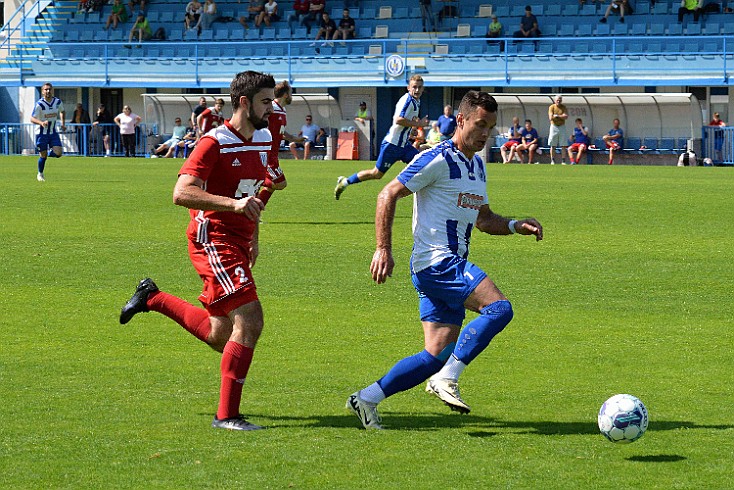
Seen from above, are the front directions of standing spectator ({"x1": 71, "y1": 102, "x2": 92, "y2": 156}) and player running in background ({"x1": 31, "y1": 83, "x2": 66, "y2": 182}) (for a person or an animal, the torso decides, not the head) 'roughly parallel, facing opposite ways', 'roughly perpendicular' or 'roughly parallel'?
roughly parallel

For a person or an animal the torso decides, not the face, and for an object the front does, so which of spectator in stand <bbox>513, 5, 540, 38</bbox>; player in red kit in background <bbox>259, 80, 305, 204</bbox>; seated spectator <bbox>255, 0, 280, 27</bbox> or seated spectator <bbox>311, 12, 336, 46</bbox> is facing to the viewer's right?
the player in red kit in background

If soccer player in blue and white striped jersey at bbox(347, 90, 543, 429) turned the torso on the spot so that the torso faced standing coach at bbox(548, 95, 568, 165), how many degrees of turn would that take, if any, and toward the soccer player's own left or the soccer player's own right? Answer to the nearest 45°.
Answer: approximately 135° to the soccer player's own left

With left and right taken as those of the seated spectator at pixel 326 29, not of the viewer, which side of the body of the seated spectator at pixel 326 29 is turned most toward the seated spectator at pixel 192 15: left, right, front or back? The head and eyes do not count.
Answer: right

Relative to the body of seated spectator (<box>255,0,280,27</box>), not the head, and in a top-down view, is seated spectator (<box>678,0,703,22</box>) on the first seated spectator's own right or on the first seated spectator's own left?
on the first seated spectator's own left

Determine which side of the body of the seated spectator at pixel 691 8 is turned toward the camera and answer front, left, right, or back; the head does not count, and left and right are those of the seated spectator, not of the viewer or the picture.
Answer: front

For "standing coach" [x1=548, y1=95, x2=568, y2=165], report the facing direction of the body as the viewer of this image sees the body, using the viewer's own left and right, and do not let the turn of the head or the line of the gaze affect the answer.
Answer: facing the viewer

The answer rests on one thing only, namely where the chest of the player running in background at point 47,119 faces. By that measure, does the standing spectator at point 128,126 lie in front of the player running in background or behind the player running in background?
behind

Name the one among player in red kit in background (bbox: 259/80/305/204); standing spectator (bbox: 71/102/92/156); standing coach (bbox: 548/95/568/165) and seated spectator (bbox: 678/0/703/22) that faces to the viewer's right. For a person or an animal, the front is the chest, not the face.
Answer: the player in red kit in background

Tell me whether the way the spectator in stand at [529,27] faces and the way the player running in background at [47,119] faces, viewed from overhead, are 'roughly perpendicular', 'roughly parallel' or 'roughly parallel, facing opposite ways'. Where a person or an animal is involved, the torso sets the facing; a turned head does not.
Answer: roughly parallel

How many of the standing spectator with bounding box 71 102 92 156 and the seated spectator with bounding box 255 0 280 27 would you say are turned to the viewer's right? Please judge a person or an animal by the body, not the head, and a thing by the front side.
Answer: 0

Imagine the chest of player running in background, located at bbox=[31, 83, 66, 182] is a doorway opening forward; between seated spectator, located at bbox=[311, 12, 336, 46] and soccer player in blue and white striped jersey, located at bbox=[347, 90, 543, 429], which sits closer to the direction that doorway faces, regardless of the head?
the soccer player in blue and white striped jersey

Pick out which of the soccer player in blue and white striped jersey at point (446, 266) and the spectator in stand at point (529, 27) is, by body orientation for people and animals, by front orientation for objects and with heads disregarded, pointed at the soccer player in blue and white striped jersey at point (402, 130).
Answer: the spectator in stand

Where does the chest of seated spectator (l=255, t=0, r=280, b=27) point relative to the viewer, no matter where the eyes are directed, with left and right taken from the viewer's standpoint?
facing the viewer and to the left of the viewer

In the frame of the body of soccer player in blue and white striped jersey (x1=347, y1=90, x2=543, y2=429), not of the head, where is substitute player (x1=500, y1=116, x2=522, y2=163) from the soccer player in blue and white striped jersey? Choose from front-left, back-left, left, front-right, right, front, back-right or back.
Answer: back-left

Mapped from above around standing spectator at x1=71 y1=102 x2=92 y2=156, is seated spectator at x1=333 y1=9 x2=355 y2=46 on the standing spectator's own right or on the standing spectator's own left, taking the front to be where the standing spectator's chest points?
on the standing spectator's own left
